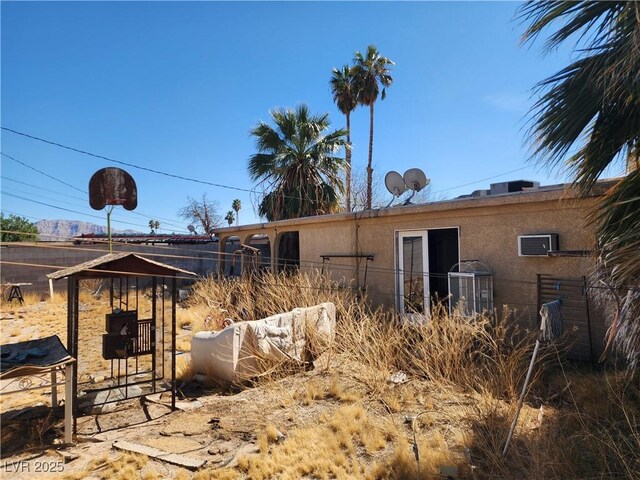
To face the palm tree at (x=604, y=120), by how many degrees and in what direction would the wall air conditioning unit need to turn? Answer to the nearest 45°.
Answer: approximately 45° to its left

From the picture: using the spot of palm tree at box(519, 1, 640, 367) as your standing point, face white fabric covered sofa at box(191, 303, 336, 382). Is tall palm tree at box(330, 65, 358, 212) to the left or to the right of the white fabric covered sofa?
right

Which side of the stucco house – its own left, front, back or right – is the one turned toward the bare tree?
right

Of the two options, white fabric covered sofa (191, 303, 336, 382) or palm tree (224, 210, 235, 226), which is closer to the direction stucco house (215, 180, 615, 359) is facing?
the white fabric covered sofa

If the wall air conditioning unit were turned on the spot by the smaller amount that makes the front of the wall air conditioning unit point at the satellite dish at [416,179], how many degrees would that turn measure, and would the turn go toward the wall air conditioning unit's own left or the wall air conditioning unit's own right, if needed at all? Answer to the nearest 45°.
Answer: approximately 90° to the wall air conditioning unit's own right

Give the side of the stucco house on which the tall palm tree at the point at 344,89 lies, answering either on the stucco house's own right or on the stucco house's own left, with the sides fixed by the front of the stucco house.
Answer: on the stucco house's own right
